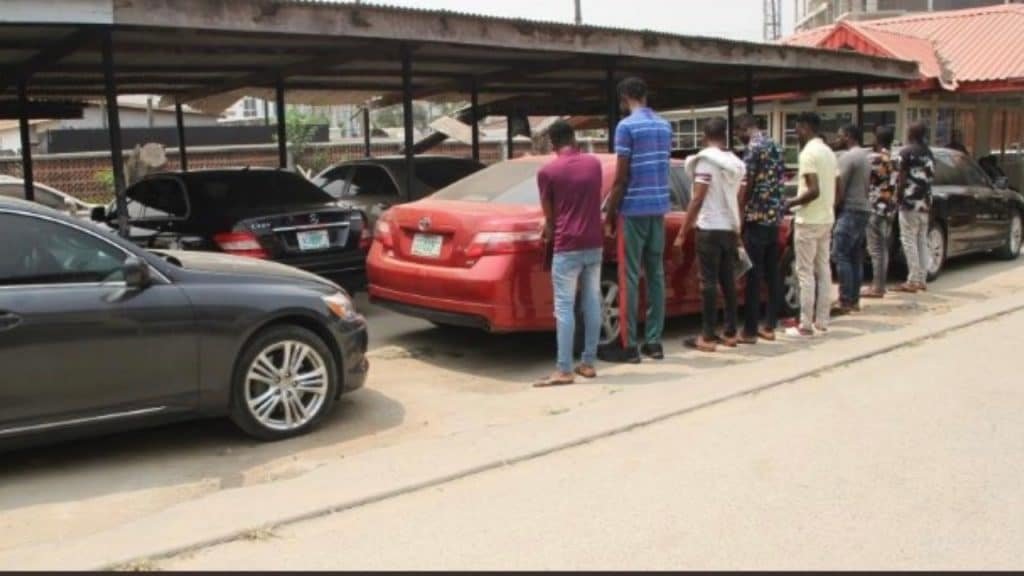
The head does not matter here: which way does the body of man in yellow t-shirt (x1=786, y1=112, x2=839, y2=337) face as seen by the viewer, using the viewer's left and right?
facing away from the viewer and to the left of the viewer

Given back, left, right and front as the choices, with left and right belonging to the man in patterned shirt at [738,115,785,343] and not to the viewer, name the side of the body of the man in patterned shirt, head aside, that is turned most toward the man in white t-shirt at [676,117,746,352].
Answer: left

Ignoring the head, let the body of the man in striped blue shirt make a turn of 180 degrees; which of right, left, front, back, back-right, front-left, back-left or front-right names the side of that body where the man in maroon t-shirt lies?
right

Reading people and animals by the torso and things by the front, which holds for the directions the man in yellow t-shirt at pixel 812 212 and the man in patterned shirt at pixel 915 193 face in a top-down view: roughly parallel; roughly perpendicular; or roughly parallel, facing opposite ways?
roughly parallel

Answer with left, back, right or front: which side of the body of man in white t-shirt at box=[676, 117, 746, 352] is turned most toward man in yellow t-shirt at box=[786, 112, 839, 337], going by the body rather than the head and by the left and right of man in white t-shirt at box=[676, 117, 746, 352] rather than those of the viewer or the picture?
right

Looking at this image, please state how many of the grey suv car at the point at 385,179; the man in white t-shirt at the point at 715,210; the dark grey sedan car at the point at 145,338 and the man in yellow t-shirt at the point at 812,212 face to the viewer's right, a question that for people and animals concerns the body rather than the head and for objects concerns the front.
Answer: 1

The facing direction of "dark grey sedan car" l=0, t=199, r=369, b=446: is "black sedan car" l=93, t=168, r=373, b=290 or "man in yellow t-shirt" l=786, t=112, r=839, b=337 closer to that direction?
the man in yellow t-shirt

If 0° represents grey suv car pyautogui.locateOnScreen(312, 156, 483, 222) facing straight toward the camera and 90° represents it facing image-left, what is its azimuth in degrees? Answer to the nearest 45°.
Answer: approximately 135°

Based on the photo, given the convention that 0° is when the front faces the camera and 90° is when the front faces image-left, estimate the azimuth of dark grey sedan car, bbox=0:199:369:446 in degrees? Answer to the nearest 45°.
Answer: approximately 270°

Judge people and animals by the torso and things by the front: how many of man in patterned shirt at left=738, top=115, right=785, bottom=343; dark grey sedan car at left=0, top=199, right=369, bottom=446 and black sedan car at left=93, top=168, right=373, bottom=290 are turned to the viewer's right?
1

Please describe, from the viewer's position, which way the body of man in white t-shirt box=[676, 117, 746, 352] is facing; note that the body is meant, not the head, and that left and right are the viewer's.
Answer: facing away from the viewer and to the left of the viewer

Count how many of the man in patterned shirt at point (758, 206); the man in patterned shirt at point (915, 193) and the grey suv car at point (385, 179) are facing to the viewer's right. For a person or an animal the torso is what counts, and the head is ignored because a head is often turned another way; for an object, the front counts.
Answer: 0

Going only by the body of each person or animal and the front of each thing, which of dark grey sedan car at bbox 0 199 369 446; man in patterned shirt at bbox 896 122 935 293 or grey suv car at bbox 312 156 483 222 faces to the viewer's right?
dark grey sedan car at bbox 0 199 369 446

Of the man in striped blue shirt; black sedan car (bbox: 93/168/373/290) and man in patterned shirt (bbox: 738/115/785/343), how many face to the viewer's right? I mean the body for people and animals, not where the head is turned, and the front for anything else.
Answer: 0

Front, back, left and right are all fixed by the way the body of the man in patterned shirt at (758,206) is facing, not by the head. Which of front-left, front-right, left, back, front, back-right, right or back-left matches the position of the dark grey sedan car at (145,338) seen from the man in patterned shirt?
left
